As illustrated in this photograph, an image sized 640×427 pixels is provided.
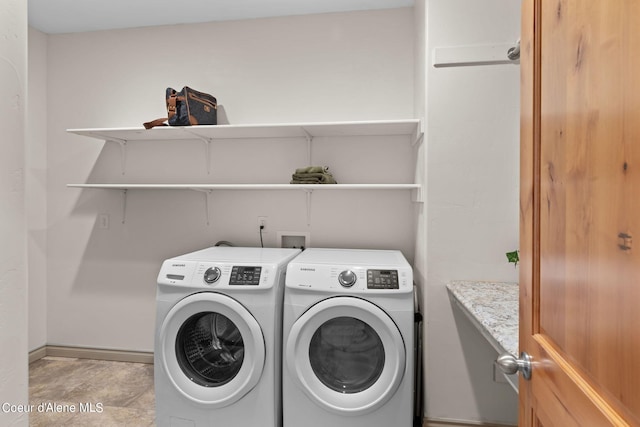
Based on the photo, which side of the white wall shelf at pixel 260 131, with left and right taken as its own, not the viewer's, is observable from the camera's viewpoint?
front

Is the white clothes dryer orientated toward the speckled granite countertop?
no

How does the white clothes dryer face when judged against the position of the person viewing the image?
facing the viewer

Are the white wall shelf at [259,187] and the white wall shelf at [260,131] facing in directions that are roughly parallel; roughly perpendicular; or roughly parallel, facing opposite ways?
roughly parallel

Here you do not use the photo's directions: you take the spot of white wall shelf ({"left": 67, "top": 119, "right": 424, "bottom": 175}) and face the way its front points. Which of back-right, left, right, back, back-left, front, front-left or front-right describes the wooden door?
front

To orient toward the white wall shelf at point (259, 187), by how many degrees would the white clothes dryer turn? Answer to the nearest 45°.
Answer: approximately 135° to its right

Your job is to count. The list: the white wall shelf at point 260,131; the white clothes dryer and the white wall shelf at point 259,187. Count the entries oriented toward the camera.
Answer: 3

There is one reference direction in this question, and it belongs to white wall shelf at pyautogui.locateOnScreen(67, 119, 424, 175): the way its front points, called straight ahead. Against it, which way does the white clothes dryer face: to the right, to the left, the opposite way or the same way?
the same way

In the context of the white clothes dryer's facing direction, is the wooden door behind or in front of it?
in front

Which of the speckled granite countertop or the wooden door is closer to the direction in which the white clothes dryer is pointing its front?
the wooden door

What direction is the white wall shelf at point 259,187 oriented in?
toward the camera

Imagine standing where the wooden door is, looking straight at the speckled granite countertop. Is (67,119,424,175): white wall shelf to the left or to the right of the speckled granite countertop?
left

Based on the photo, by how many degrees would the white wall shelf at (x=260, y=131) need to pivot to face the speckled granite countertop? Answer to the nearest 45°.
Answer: approximately 45° to its left

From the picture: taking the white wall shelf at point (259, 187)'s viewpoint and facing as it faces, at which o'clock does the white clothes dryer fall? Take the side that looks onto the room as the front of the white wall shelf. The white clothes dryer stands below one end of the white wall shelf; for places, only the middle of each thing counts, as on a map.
The white clothes dryer is roughly at 11 o'clock from the white wall shelf.

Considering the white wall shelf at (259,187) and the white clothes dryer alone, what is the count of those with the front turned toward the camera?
2

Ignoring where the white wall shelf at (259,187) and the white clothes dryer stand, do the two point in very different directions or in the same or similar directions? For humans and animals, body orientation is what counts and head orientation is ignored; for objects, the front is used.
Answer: same or similar directions
